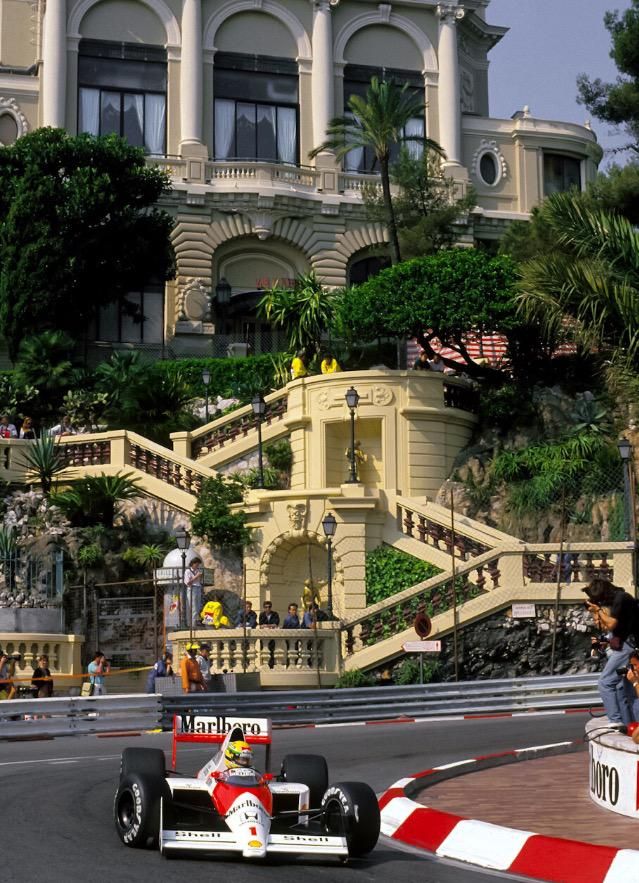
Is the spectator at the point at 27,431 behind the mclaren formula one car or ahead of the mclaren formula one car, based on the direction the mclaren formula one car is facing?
behind

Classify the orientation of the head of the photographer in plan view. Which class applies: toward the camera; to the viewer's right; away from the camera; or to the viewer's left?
to the viewer's left

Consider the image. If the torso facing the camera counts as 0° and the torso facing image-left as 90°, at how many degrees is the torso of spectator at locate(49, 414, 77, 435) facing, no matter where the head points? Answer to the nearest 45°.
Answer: approximately 0°

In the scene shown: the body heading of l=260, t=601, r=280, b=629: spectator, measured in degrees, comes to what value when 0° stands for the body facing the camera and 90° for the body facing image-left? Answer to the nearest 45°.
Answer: approximately 0°

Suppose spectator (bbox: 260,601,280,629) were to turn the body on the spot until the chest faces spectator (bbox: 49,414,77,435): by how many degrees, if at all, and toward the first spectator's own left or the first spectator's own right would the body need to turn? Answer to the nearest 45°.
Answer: approximately 135° to the first spectator's own right

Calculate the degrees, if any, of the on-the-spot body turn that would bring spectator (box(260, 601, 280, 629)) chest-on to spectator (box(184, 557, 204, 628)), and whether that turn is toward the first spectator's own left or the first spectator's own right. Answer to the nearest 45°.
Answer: approximately 135° to the first spectator's own right

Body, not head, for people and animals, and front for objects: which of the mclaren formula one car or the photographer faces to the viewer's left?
the photographer

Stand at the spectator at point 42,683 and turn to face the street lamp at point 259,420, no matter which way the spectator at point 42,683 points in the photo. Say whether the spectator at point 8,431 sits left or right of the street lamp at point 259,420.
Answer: left
